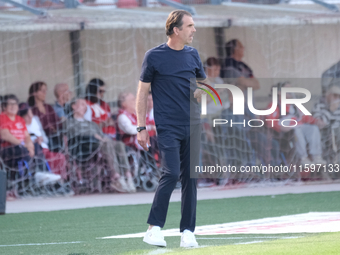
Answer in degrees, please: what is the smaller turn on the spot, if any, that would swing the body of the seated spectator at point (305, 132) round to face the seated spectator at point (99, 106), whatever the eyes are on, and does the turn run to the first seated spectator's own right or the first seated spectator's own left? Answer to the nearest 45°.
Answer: approximately 135° to the first seated spectator's own right

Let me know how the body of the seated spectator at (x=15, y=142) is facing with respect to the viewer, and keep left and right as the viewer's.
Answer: facing the viewer and to the right of the viewer

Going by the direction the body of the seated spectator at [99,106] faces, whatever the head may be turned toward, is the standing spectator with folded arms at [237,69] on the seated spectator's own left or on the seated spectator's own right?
on the seated spectator's own left

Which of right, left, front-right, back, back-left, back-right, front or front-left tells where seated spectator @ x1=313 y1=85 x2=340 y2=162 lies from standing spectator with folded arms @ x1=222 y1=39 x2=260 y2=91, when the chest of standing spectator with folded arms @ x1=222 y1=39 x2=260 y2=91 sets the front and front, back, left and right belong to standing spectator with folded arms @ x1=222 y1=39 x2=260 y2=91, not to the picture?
front-left

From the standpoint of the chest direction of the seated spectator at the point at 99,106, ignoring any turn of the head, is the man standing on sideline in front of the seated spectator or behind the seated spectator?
in front

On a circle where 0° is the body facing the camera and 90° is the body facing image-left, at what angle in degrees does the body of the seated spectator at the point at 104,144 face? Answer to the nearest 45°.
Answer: approximately 315°

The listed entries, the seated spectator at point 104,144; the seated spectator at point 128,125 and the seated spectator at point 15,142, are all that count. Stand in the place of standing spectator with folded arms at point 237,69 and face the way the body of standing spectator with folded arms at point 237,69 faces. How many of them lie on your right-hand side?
3

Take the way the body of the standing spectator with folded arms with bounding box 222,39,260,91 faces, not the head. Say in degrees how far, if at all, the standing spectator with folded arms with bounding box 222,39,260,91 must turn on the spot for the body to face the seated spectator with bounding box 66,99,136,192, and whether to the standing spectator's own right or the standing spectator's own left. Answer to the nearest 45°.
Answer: approximately 90° to the standing spectator's own right

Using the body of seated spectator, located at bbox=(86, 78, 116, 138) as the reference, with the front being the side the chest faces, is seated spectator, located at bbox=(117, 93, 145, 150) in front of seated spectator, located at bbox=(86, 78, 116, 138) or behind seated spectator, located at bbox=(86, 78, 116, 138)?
in front

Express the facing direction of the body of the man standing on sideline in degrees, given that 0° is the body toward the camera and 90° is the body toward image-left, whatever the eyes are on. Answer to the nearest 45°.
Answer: approximately 315°

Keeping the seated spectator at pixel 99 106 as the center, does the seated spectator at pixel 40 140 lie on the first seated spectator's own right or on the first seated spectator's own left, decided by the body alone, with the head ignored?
on the first seated spectator's own right

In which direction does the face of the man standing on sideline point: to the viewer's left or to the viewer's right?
to the viewer's right
